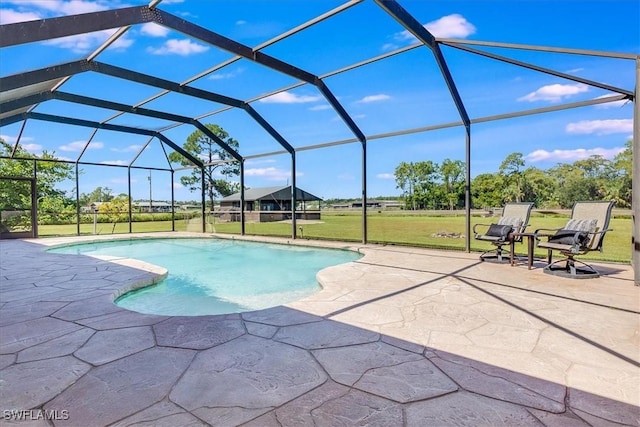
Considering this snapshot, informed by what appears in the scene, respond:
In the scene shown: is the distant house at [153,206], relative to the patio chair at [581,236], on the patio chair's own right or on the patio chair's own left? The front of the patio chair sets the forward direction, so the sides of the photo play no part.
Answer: on the patio chair's own right

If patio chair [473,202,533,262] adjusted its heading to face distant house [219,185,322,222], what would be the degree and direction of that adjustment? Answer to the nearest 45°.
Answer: approximately 90° to its right

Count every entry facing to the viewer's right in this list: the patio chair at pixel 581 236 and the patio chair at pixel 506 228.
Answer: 0

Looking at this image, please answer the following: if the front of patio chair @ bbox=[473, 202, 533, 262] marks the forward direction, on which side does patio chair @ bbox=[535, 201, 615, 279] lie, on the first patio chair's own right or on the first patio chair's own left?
on the first patio chair's own left

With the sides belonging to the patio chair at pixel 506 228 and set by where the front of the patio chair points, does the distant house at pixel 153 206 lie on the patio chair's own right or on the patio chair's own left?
on the patio chair's own right

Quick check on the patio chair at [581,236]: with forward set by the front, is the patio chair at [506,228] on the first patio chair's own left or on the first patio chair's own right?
on the first patio chair's own right

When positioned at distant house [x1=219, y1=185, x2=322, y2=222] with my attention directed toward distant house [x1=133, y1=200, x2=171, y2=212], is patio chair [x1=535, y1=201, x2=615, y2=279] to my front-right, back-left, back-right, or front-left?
back-left

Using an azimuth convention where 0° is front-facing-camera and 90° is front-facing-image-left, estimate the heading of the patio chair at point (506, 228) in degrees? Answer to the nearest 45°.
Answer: approximately 45°

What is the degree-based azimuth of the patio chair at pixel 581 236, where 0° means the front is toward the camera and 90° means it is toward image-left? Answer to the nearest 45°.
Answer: approximately 45°

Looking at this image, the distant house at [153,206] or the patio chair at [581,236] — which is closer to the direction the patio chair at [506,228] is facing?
the distant house
